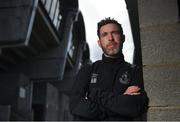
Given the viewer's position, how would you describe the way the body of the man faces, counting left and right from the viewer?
facing the viewer
